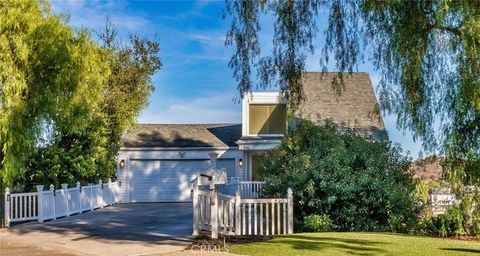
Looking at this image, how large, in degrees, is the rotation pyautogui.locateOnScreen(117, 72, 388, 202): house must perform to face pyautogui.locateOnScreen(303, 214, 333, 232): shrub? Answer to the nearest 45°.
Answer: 0° — it already faces it

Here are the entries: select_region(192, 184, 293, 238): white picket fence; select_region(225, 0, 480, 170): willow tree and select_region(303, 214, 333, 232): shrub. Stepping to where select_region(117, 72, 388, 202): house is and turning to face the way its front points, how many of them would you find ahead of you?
3

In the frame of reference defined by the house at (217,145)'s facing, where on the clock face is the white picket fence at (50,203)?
The white picket fence is roughly at 1 o'clock from the house.

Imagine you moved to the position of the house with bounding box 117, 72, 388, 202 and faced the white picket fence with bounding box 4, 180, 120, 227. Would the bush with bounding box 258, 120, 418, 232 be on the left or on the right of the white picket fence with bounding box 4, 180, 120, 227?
left

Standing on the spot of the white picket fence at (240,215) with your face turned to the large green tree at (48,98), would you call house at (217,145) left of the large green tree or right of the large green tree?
right

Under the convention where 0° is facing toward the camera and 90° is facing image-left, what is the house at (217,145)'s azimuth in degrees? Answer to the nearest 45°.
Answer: approximately 0°
